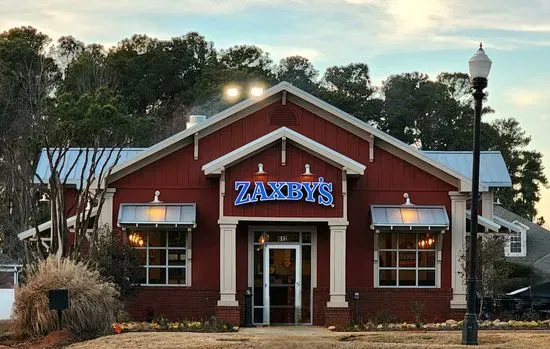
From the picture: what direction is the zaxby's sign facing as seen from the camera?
toward the camera

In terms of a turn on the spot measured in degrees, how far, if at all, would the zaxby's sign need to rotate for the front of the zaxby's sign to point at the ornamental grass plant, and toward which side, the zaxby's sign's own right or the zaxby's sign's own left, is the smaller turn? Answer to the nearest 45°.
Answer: approximately 45° to the zaxby's sign's own right

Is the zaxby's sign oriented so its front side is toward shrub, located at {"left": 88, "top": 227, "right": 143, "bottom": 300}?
no

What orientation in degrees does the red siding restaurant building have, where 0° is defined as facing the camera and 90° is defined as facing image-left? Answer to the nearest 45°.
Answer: approximately 0°

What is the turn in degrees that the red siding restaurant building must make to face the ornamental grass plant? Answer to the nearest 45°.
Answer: approximately 45° to its right

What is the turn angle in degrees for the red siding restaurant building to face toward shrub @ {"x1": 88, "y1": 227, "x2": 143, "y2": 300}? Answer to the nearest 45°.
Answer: approximately 45° to its right

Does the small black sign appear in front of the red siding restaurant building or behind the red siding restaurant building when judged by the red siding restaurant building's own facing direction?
in front
